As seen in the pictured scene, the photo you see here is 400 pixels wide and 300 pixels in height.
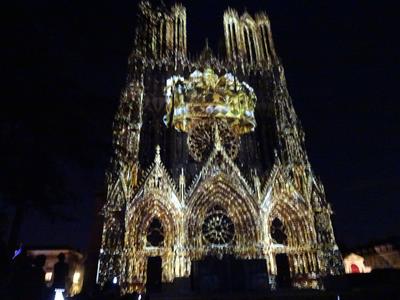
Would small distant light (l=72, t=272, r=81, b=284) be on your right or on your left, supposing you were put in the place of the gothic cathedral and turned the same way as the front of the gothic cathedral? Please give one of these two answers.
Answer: on your right

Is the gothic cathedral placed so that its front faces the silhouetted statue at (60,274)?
yes

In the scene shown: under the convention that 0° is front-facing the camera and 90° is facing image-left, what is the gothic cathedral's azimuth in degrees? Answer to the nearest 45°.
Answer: approximately 0°
